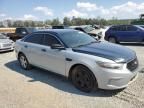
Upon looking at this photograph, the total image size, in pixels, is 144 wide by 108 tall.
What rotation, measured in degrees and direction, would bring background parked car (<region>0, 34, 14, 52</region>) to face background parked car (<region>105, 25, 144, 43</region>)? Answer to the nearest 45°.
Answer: approximately 45° to its left

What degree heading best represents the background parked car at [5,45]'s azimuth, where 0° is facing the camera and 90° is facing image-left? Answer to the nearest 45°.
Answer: approximately 315°
